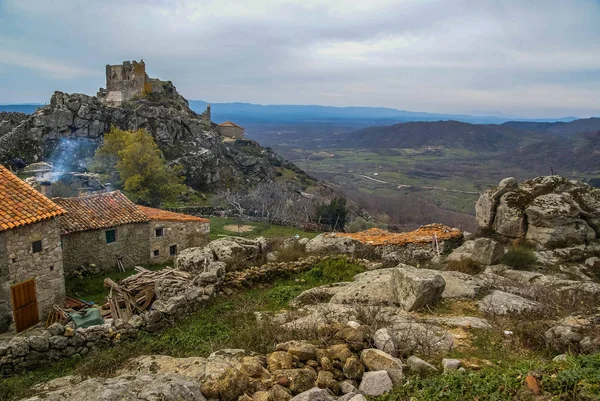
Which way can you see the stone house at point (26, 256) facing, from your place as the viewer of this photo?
facing the viewer and to the right of the viewer

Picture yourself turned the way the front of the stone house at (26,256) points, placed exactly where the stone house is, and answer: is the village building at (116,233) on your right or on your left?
on your left

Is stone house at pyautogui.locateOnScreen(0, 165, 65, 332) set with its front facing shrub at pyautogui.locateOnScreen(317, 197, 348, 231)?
no

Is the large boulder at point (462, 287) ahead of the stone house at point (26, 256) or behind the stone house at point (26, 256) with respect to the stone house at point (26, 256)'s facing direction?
ahead

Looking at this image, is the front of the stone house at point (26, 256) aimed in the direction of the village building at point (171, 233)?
no

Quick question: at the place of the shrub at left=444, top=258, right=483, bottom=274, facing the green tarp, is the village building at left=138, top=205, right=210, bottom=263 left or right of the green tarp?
right
